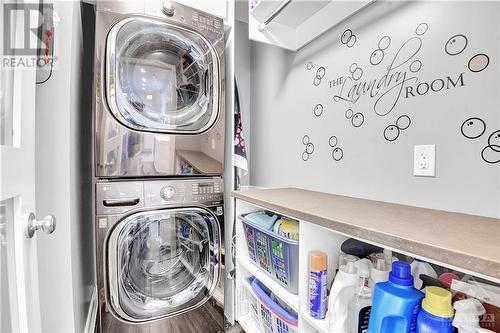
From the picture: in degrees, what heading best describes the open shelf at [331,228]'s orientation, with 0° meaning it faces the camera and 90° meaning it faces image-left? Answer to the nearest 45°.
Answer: approximately 45°
